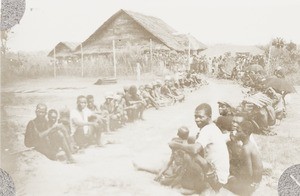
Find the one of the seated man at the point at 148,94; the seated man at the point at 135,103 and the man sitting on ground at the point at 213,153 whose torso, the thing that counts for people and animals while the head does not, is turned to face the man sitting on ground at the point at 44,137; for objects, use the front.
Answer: the man sitting on ground at the point at 213,153

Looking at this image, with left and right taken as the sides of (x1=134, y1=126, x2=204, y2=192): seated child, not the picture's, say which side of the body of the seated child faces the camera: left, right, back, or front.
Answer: left

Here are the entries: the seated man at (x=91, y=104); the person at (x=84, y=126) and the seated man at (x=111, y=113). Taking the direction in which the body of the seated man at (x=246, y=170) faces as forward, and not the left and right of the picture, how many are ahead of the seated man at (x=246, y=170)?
3

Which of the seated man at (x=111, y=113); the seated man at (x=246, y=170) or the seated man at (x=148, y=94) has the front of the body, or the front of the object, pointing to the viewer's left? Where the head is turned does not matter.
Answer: the seated man at (x=246, y=170)

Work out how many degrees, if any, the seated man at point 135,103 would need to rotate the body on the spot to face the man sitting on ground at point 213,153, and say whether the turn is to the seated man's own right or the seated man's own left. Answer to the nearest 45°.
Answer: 0° — they already face them

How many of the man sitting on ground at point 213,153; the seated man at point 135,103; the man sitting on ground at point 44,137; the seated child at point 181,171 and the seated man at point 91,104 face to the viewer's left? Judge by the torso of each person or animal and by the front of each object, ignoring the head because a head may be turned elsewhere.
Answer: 2

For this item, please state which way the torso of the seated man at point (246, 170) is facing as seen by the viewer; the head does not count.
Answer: to the viewer's left

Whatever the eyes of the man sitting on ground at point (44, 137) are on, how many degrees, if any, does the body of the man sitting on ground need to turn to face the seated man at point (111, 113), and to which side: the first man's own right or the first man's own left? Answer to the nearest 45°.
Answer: approximately 45° to the first man's own left

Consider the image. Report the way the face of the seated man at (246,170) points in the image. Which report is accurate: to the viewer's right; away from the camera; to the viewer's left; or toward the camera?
to the viewer's left
